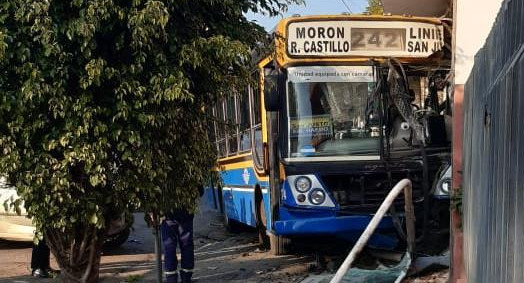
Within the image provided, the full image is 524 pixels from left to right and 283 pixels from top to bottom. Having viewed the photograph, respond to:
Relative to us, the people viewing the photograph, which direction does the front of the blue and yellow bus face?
facing the viewer

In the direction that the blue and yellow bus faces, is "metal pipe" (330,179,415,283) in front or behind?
in front

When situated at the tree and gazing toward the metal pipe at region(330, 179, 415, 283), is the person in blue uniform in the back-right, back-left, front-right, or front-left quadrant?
front-left

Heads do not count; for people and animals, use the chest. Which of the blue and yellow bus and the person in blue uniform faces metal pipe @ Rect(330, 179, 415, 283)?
the blue and yellow bus
